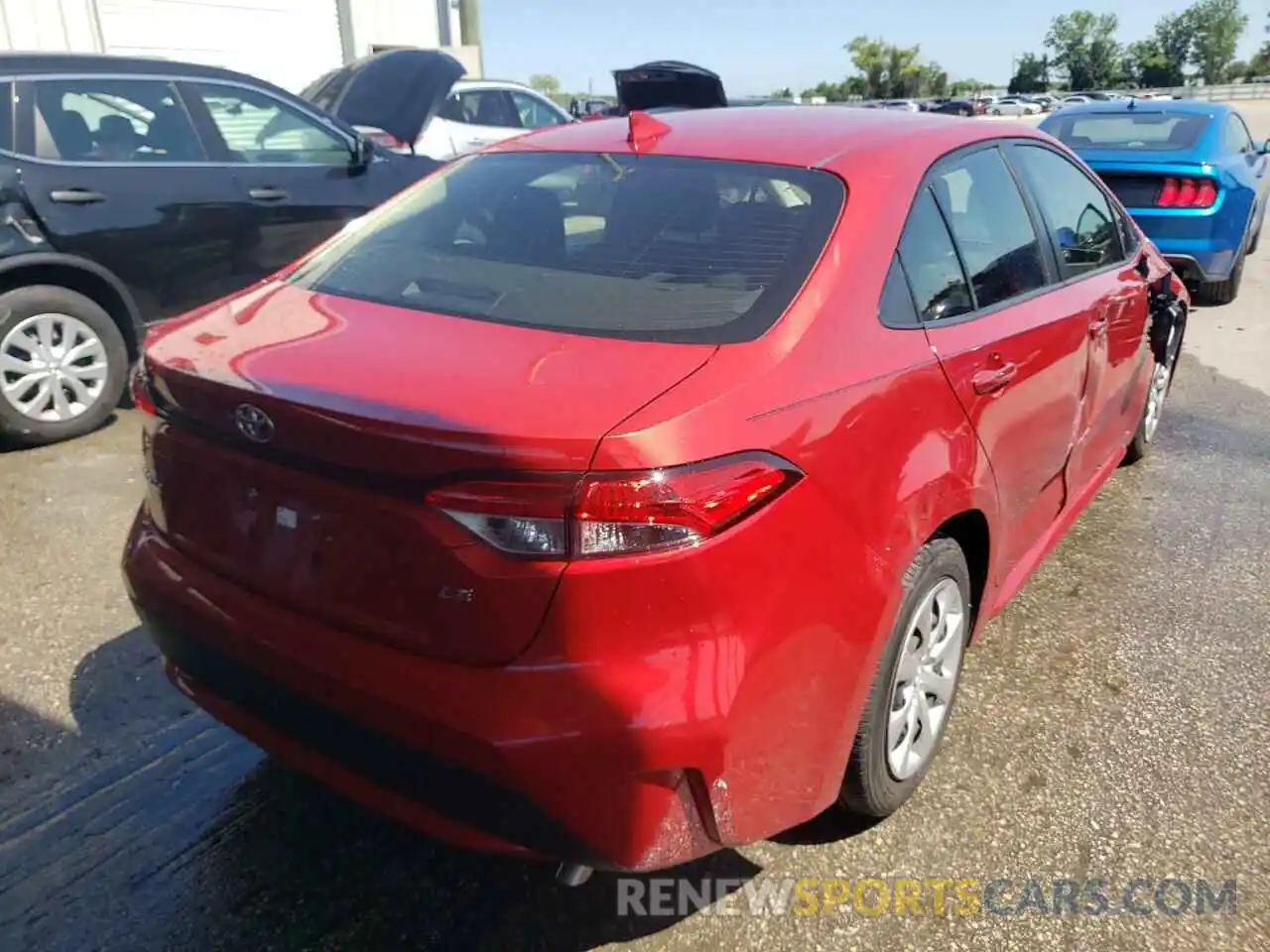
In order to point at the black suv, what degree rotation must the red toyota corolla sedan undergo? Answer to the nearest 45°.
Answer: approximately 90° to its left

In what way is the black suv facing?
to the viewer's right

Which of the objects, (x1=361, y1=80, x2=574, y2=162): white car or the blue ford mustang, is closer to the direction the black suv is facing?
the blue ford mustang

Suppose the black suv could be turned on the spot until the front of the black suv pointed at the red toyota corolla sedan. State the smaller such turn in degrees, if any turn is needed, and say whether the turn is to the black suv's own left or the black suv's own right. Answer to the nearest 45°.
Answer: approximately 90° to the black suv's own right

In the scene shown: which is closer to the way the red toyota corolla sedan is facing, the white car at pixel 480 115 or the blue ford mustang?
the blue ford mustang

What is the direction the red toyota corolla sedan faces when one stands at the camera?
facing away from the viewer and to the right of the viewer

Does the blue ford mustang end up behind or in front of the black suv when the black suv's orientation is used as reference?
in front

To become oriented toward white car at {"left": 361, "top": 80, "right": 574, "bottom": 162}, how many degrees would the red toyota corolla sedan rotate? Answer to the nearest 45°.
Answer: approximately 45° to its left

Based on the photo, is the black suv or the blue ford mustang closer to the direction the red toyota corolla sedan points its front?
the blue ford mustang

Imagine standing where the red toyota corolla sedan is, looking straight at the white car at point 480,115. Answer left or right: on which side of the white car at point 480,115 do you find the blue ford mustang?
right

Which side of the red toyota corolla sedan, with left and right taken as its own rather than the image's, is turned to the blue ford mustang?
front

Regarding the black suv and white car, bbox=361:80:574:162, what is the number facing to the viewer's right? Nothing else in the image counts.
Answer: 2
